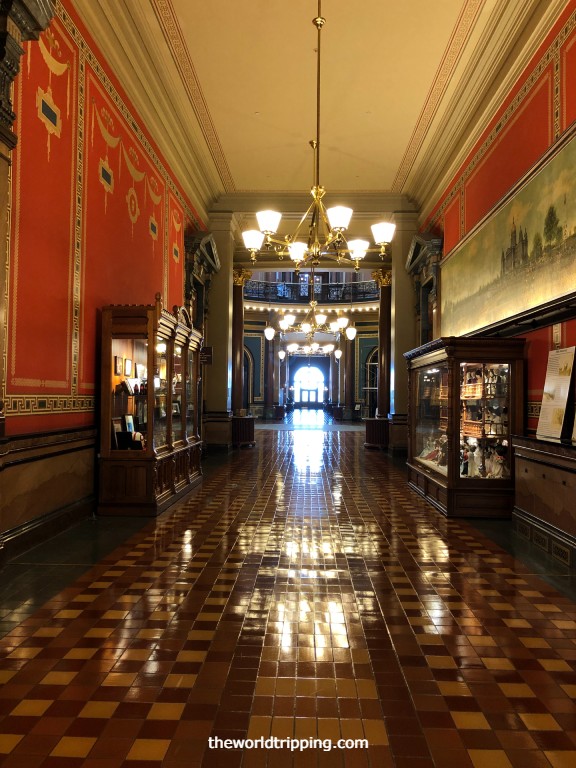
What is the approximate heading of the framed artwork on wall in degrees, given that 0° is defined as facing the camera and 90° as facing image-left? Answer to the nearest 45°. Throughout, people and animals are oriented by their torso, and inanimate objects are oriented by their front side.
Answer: approximately 90°

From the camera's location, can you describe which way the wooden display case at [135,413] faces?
facing to the right of the viewer

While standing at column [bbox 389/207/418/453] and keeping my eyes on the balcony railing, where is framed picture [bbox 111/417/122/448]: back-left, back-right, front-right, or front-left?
back-left

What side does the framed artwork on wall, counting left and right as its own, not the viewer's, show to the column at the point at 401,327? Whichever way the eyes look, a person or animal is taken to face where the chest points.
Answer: right

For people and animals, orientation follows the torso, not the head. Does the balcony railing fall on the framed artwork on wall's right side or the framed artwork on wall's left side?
on its right

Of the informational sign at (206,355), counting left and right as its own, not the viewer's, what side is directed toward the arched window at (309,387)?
back

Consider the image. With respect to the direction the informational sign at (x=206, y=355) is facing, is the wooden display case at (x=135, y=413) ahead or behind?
ahead

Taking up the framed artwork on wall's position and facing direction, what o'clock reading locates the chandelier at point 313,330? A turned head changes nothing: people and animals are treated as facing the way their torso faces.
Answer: The chandelier is roughly at 2 o'clock from the framed artwork on wall.

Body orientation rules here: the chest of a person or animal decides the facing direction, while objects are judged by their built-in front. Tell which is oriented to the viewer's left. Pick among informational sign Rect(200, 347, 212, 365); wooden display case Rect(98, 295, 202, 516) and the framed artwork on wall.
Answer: the framed artwork on wall
